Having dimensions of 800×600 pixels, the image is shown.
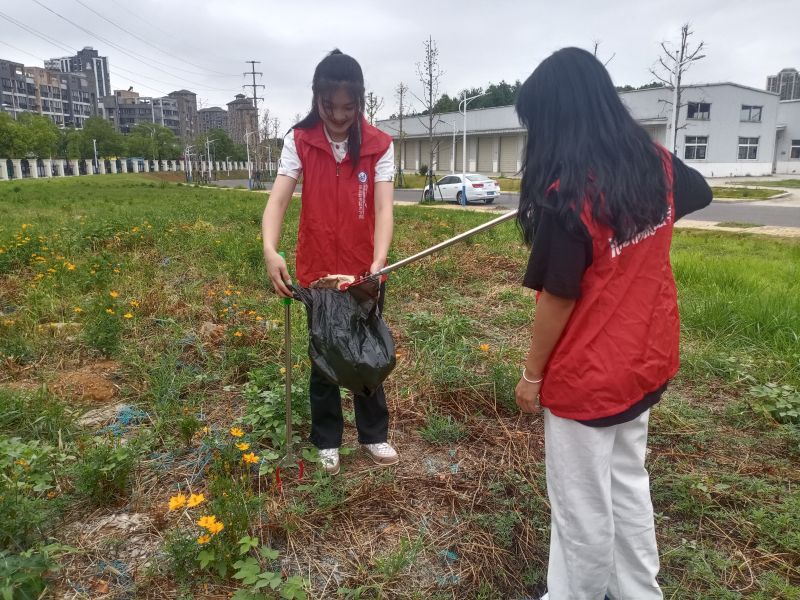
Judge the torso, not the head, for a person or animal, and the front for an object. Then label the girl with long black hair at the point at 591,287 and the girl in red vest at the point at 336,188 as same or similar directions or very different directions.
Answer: very different directions

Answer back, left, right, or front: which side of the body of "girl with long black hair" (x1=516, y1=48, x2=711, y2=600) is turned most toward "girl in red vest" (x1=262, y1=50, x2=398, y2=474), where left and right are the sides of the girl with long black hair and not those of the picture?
front

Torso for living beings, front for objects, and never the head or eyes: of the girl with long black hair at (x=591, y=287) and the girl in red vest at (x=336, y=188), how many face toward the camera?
1

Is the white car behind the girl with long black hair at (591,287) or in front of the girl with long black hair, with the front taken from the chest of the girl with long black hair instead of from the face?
in front

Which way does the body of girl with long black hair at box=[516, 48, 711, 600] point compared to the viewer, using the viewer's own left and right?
facing away from the viewer and to the left of the viewer

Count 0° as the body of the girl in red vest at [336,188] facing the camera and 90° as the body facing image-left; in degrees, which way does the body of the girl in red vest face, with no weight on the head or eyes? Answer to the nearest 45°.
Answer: approximately 0°

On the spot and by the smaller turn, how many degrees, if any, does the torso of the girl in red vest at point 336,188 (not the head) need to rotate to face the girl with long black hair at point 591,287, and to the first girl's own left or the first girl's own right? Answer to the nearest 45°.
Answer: approximately 45° to the first girl's own left

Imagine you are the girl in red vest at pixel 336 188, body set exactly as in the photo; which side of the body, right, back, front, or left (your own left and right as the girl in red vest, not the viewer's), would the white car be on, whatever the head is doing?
back
